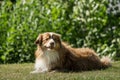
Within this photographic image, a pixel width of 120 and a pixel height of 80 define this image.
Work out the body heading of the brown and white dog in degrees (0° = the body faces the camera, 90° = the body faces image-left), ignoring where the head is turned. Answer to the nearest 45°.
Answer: approximately 45°
